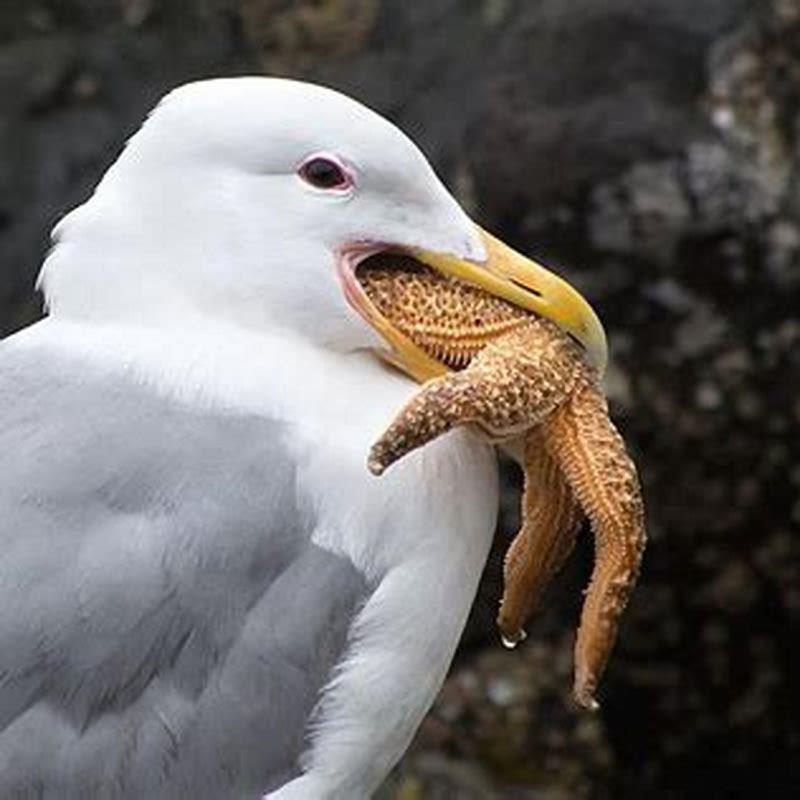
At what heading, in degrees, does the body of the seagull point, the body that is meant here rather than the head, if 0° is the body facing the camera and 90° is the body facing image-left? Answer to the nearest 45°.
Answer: approximately 270°
